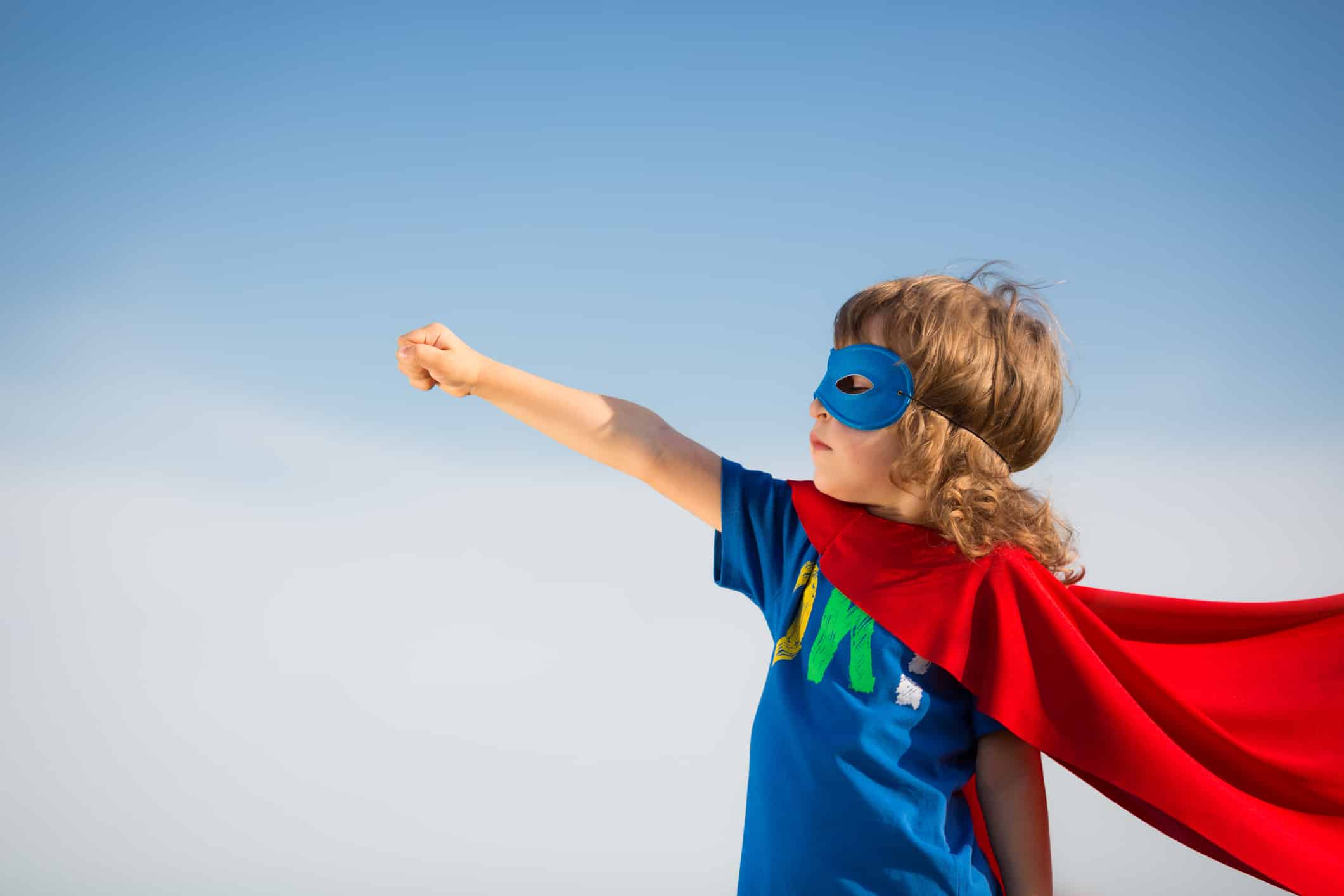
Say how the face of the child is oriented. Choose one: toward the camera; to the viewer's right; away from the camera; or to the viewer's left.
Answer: to the viewer's left
